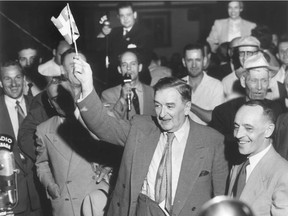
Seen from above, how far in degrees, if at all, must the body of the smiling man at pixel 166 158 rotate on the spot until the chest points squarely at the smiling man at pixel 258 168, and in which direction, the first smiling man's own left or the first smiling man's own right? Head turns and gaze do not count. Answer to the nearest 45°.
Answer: approximately 135° to the first smiling man's own left

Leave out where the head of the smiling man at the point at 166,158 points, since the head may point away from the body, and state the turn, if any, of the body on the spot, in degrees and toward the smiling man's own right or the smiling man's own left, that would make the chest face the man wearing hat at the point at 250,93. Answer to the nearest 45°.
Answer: approximately 180°

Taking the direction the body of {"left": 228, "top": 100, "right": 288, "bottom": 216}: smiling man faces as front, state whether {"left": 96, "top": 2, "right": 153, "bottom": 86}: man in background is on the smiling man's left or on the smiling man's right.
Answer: on the smiling man's right

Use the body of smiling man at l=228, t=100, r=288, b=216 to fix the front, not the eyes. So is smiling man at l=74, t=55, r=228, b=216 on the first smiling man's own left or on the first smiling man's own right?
on the first smiling man's own right

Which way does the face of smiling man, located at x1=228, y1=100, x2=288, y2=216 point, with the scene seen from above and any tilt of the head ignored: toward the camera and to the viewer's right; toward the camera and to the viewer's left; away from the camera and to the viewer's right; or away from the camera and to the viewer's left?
toward the camera and to the viewer's left

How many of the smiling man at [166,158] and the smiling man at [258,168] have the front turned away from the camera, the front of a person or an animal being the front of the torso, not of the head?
0

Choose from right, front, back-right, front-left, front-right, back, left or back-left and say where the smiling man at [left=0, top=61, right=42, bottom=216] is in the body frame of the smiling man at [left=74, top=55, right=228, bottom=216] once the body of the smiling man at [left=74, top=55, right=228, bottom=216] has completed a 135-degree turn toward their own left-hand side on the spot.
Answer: back-left

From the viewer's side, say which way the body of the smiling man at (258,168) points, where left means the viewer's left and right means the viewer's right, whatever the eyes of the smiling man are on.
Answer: facing the viewer and to the left of the viewer

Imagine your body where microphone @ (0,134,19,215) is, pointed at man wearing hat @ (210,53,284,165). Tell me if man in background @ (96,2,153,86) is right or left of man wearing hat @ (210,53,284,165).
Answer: left

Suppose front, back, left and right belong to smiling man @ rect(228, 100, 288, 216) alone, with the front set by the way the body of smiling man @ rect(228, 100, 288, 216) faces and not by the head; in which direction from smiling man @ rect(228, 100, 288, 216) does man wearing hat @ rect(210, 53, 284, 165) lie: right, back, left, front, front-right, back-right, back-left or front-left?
back-right

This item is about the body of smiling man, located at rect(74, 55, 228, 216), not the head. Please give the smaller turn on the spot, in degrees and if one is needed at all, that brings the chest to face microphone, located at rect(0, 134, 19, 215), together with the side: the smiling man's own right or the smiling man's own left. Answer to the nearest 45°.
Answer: approximately 45° to the smiling man's own right

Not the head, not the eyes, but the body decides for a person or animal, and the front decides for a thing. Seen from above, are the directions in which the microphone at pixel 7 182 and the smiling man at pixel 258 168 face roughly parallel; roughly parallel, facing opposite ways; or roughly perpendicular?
roughly perpendicular

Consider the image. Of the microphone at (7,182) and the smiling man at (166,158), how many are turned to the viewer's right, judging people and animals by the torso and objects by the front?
0

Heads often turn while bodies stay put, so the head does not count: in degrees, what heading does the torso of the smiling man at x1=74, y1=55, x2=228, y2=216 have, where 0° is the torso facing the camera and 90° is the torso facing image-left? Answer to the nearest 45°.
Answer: approximately 45°

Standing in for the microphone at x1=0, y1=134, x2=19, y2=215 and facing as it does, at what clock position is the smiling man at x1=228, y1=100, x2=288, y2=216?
The smiling man is roughly at 10 o'clock from the microphone.

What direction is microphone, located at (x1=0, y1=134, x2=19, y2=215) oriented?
toward the camera
